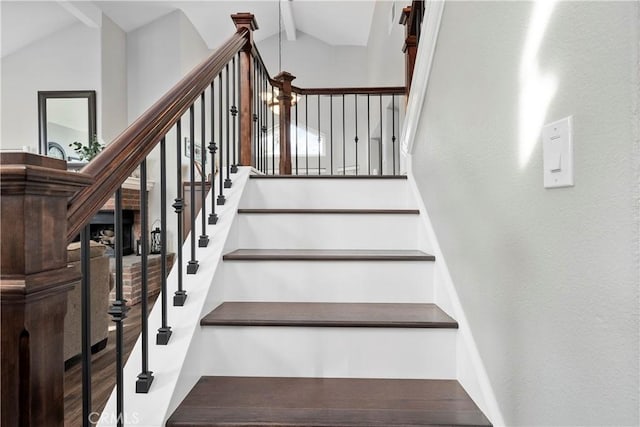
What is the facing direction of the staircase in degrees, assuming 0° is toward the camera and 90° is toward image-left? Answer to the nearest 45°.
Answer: approximately 0°
